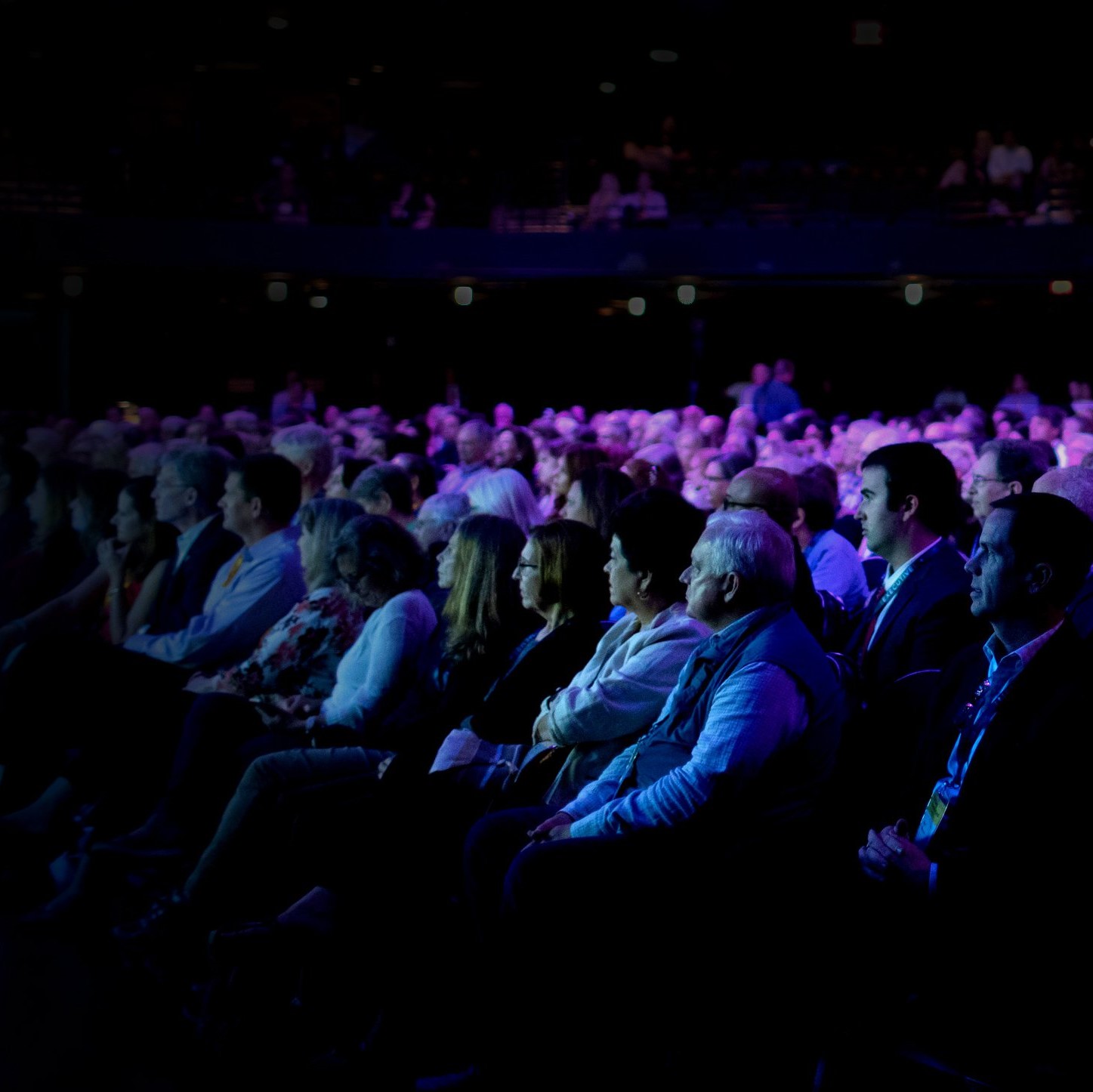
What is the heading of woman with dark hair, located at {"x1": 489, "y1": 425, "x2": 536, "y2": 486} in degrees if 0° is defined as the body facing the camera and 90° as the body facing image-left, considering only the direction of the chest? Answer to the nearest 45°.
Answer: approximately 90°

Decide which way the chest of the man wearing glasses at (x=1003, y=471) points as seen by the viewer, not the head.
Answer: to the viewer's left

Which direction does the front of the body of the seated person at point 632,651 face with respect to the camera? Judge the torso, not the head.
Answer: to the viewer's left

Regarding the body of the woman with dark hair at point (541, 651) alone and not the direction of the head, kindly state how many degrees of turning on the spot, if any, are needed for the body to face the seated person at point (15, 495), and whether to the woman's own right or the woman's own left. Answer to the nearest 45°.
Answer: approximately 45° to the woman's own right

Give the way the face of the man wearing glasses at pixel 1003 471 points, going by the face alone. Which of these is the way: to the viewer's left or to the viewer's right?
to the viewer's left

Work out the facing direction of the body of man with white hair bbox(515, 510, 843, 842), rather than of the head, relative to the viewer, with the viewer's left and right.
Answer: facing to the left of the viewer

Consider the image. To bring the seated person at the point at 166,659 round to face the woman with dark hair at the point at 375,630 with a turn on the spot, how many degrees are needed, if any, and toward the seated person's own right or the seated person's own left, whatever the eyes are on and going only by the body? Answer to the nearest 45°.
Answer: approximately 135° to the seated person's own left

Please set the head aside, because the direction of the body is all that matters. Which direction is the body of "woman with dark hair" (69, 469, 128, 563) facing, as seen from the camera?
to the viewer's left

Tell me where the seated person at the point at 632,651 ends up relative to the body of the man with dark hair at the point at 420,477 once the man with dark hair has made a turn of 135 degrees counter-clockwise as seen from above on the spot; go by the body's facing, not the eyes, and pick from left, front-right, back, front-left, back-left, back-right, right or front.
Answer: front-right

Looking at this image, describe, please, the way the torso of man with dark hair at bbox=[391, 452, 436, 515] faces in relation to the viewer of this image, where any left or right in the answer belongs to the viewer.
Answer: facing to the left of the viewer

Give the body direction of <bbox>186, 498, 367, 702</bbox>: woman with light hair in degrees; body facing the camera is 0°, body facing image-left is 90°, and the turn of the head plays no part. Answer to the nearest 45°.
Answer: approximately 90°

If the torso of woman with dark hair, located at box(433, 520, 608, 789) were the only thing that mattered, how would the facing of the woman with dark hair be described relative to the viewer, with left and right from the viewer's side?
facing to the left of the viewer

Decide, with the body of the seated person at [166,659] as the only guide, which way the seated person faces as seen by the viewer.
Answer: to the viewer's left
